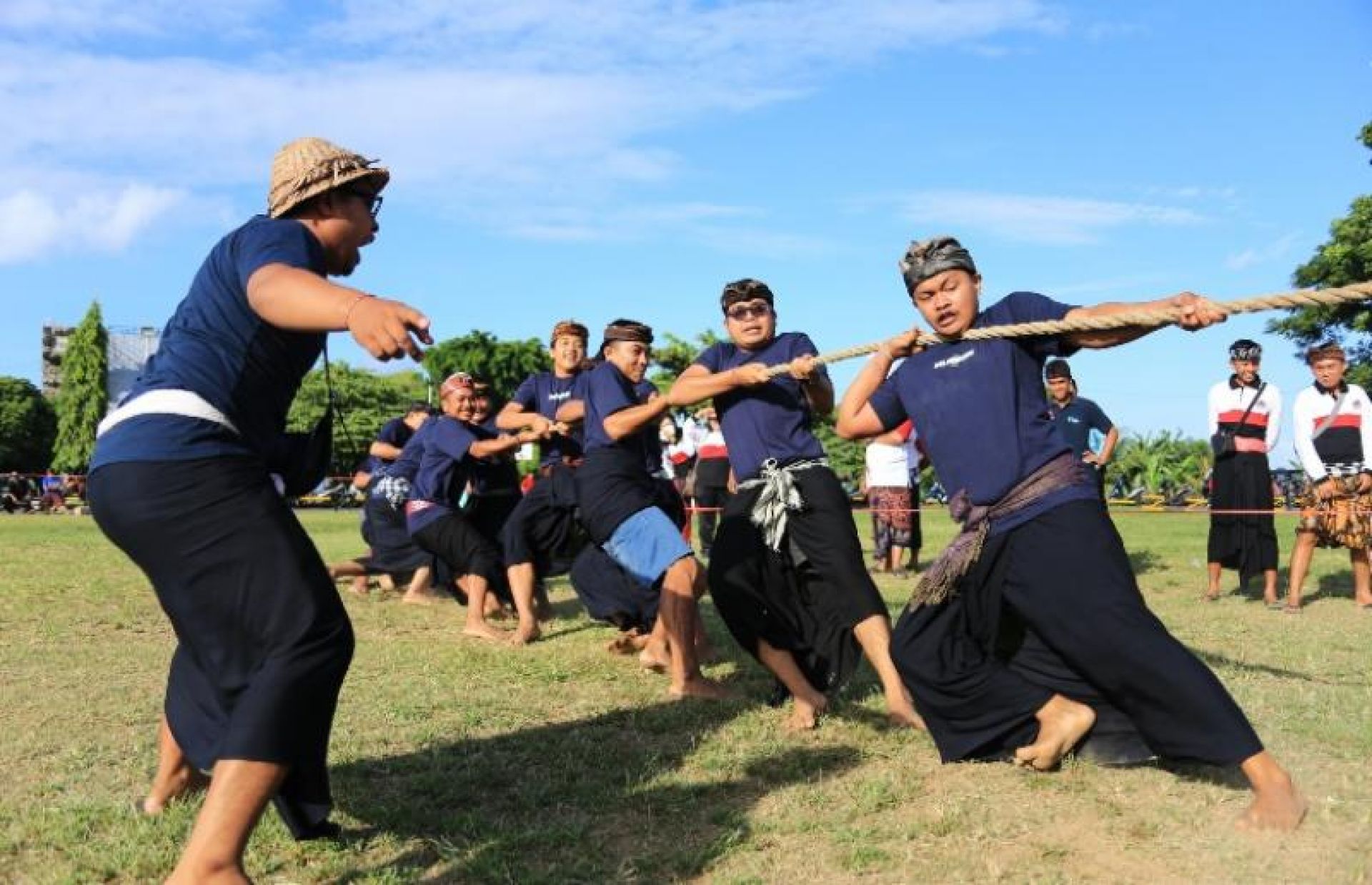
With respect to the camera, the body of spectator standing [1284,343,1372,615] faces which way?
toward the camera

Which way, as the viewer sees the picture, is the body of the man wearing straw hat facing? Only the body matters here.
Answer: to the viewer's right

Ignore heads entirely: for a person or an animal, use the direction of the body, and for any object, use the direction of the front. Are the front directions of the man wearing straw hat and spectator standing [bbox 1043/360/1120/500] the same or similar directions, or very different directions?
very different directions

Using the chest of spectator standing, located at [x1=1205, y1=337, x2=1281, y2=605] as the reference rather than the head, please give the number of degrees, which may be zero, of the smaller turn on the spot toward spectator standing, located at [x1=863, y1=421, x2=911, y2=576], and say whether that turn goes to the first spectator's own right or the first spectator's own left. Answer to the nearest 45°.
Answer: approximately 135° to the first spectator's own right

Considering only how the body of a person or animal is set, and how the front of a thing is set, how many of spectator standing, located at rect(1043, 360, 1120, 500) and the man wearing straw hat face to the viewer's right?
1

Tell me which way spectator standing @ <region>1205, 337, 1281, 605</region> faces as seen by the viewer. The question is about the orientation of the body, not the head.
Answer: toward the camera

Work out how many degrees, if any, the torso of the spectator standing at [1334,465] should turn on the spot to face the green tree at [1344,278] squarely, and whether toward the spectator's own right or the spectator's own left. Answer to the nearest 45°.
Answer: approximately 180°

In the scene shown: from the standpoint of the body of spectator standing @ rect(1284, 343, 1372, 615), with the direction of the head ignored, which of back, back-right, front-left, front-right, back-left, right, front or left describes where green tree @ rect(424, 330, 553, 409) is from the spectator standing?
back-right

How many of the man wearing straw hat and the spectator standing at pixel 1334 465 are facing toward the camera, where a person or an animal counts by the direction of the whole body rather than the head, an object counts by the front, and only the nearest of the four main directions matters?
1

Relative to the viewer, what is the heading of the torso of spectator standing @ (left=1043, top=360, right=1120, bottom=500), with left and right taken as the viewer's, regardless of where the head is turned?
facing the viewer and to the left of the viewer

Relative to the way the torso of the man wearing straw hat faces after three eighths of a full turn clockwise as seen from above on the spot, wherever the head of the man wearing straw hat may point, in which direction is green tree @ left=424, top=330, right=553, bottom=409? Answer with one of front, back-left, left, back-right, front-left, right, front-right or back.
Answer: back-right

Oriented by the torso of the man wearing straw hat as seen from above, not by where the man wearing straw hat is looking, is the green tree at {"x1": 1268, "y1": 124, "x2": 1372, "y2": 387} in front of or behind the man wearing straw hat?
in front
